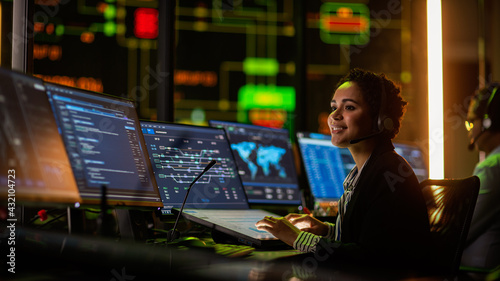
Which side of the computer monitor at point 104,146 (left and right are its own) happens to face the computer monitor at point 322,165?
left

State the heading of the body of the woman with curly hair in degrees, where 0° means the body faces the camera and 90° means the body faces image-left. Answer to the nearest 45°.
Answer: approximately 90°

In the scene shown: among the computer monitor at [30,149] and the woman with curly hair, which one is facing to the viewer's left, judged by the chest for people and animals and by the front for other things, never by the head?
the woman with curly hair

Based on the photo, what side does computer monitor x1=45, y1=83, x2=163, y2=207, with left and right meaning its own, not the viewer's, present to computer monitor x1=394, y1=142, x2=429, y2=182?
left

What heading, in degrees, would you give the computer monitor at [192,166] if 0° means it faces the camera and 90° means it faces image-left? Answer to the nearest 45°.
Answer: approximately 315°

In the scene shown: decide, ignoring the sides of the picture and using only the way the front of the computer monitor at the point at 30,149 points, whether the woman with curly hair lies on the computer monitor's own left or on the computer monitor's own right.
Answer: on the computer monitor's own left

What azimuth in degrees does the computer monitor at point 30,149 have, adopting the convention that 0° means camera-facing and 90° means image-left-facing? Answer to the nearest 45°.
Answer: approximately 315°

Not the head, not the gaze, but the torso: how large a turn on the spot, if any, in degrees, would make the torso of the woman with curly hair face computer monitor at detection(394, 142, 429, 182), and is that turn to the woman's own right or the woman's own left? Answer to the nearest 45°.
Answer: approximately 90° to the woman's own right

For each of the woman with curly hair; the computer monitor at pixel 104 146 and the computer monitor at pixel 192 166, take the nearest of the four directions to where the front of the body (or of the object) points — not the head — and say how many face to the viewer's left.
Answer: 1
